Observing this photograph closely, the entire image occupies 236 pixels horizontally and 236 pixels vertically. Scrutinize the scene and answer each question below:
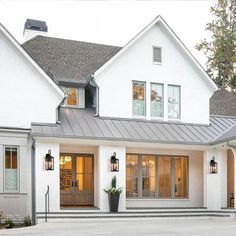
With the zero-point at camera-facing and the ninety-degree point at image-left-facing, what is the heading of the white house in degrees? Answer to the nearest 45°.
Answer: approximately 0°

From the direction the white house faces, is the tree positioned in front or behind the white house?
behind

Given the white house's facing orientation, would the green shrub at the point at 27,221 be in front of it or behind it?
in front

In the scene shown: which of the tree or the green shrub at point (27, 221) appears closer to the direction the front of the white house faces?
the green shrub
